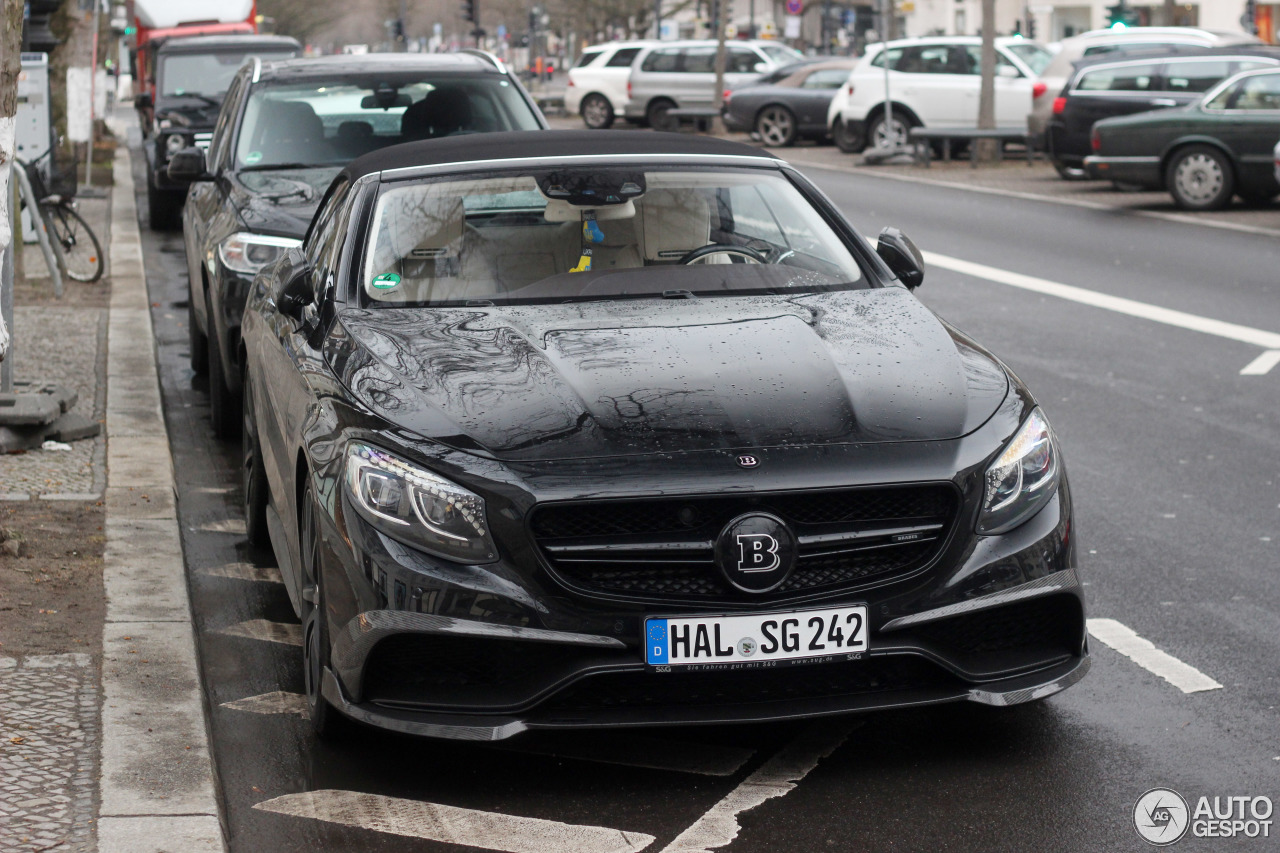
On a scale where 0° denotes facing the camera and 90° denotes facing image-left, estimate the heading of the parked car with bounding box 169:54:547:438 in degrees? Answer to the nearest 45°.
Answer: approximately 0°

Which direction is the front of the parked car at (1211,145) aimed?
to the viewer's right

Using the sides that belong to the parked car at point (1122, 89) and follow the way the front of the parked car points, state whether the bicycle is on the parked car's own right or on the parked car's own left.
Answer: on the parked car's own right

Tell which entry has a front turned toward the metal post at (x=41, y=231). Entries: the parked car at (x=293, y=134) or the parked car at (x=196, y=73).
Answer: the parked car at (x=196, y=73)

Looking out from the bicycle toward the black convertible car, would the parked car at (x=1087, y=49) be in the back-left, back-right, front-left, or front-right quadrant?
back-left

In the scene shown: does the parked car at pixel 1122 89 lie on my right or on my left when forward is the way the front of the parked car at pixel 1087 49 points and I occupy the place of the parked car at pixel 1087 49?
on my right

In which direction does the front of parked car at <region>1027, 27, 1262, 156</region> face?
to the viewer's right
